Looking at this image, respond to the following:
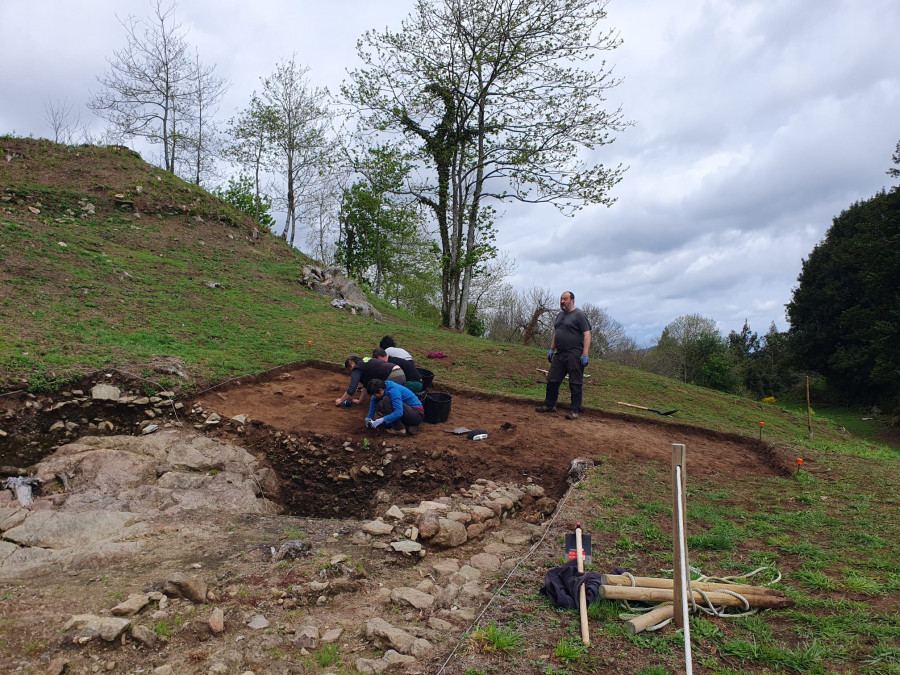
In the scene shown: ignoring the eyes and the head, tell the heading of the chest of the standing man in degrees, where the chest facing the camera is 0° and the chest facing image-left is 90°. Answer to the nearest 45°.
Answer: approximately 45°

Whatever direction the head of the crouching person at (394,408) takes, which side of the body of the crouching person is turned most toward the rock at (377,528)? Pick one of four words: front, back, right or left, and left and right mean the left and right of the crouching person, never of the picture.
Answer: left

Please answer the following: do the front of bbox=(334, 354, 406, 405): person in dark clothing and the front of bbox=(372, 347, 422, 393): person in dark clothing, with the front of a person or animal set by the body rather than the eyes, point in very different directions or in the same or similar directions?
same or similar directions

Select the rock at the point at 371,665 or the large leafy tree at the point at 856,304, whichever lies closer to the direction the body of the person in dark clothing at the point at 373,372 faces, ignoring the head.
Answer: the rock

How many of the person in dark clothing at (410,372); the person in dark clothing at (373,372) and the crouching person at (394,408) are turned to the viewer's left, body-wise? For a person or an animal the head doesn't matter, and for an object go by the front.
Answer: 3

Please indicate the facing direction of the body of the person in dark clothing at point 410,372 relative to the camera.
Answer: to the viewer's left

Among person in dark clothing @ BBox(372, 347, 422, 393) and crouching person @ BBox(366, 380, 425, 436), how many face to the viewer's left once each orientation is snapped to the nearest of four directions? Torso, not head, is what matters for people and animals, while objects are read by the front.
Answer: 2

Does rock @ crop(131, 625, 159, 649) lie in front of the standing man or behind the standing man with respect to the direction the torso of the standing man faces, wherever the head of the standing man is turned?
in front

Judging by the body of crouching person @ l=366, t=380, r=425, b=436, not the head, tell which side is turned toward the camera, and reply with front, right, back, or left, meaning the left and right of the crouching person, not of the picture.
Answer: left

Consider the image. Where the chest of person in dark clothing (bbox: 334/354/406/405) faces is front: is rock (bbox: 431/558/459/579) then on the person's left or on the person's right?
on the person's left

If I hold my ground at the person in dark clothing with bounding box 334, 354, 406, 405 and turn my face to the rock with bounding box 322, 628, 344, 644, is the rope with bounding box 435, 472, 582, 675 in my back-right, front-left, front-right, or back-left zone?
front-left

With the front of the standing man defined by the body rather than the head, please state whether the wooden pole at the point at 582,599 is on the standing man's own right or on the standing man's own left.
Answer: on the standing man's own left

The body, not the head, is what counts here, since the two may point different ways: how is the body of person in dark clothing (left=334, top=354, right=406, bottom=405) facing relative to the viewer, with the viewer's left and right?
facing to the left of the viewer

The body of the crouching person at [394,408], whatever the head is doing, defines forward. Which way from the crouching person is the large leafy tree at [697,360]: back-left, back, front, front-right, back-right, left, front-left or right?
back-right

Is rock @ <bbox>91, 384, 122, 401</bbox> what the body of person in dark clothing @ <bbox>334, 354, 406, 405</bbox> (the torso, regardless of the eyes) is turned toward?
yes
